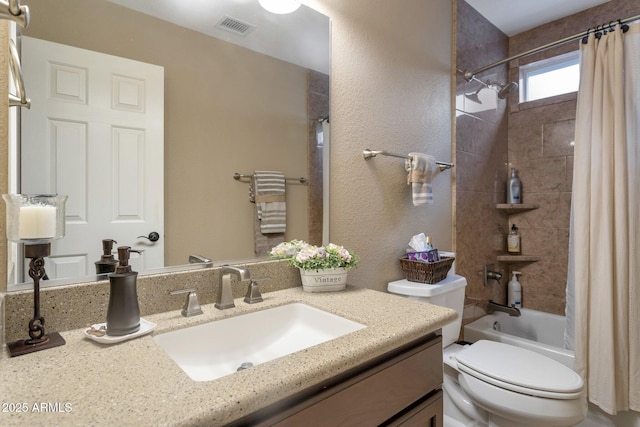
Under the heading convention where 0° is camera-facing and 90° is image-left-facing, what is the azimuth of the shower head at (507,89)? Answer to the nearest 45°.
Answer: approximately 315°

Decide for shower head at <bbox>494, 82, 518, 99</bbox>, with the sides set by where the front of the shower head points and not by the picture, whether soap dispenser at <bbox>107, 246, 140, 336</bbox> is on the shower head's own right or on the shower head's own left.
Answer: on the shower head's own right

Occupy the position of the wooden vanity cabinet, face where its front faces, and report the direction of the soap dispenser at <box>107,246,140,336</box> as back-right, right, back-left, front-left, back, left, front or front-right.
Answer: back-right

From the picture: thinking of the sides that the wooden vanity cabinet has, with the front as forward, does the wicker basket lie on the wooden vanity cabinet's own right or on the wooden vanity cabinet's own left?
on the wooden vanity cabinet's own left

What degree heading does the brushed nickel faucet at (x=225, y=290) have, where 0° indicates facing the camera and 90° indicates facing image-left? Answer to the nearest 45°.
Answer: approximately 315°

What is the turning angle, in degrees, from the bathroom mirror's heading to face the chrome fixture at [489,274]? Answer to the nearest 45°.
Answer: approximately 45° to its left
